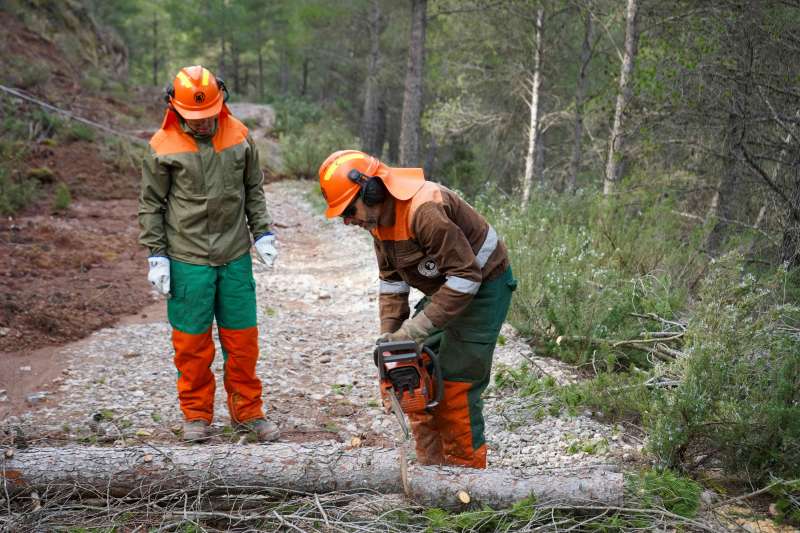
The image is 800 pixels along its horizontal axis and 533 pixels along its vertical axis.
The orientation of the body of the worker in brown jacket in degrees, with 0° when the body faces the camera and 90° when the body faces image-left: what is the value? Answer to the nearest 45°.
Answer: approximately 45°

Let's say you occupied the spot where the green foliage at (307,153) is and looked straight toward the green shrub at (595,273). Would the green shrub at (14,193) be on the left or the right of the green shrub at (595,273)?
right

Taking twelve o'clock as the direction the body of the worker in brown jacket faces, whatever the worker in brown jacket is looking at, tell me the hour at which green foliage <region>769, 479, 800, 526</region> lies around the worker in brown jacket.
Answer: The green foliage is roughly at 8 o'clock from the worker in brown jacket.

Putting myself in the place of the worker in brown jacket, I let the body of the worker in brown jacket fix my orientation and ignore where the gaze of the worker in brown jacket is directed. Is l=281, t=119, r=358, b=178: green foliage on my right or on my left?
on my right

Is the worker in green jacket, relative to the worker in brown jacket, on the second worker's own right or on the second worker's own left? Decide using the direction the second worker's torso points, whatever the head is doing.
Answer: on the second worker's own right

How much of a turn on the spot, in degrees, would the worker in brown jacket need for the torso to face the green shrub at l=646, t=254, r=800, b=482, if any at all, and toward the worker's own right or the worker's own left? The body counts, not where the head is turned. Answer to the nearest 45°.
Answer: approximately 135° to the worker's own left

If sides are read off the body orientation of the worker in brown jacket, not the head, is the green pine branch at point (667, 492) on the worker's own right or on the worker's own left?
on the worker's own left

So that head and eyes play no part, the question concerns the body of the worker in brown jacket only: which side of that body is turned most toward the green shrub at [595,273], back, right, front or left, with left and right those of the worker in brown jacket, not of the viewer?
back
